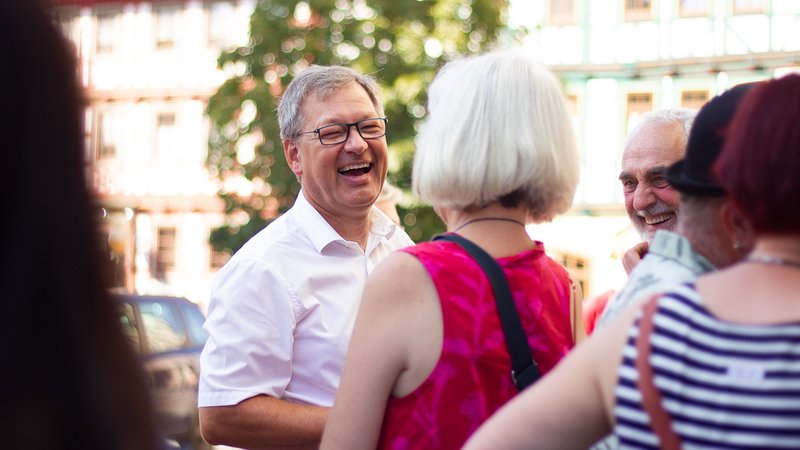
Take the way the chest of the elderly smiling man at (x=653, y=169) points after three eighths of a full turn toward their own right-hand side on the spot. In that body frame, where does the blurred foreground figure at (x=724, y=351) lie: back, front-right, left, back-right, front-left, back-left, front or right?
back

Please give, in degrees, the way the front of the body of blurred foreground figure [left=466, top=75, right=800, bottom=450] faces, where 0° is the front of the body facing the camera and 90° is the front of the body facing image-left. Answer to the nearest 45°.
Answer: approximately 180°

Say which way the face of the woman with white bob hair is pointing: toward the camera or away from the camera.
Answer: away from the camera

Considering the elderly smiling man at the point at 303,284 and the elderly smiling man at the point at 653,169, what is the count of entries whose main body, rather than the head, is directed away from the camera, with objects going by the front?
0

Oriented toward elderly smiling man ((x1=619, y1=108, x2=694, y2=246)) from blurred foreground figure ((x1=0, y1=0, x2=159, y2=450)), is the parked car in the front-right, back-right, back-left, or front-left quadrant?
front-left

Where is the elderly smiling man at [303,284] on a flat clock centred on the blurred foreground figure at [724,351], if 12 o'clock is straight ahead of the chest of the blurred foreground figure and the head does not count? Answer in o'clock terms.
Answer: The elderly smiling man is roughly at 11 o'clock from the blurred foreground figure.

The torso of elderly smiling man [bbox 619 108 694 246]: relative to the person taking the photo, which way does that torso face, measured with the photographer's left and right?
facing the viewer and to the left of the viewer

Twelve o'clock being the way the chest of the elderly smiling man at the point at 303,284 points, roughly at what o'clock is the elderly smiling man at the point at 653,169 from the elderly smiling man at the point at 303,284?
the elderly smiling man at the point at 653,169 is roughly at 10 o'clock from the elderly smiling man at the point at 303,284.

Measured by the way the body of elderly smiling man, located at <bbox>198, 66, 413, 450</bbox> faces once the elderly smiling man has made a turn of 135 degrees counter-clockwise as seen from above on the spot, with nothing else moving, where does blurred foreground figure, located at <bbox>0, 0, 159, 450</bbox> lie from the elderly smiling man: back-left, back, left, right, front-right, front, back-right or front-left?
back

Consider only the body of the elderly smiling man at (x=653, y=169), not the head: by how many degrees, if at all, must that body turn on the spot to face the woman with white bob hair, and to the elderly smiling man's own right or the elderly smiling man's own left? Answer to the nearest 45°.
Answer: approximately 45° to the elderly smiling man's own left

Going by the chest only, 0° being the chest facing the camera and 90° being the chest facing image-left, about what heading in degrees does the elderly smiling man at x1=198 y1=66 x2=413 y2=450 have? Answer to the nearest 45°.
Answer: approximately 315°

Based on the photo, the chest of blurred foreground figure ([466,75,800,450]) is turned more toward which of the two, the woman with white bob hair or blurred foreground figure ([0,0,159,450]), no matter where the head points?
the woman with white bob hair

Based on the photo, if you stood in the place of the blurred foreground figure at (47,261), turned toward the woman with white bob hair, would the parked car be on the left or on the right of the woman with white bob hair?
left

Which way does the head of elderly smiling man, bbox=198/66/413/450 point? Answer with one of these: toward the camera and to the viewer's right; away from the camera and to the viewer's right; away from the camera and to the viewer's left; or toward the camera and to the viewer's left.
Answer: toward the camera and to the viewer's right

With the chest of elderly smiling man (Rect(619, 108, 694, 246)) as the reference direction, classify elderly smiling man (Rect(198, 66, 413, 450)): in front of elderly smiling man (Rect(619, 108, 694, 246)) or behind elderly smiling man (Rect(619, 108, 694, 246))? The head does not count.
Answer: in front

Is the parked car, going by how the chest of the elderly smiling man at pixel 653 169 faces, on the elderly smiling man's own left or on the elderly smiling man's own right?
on the elderly smiling man's own right
